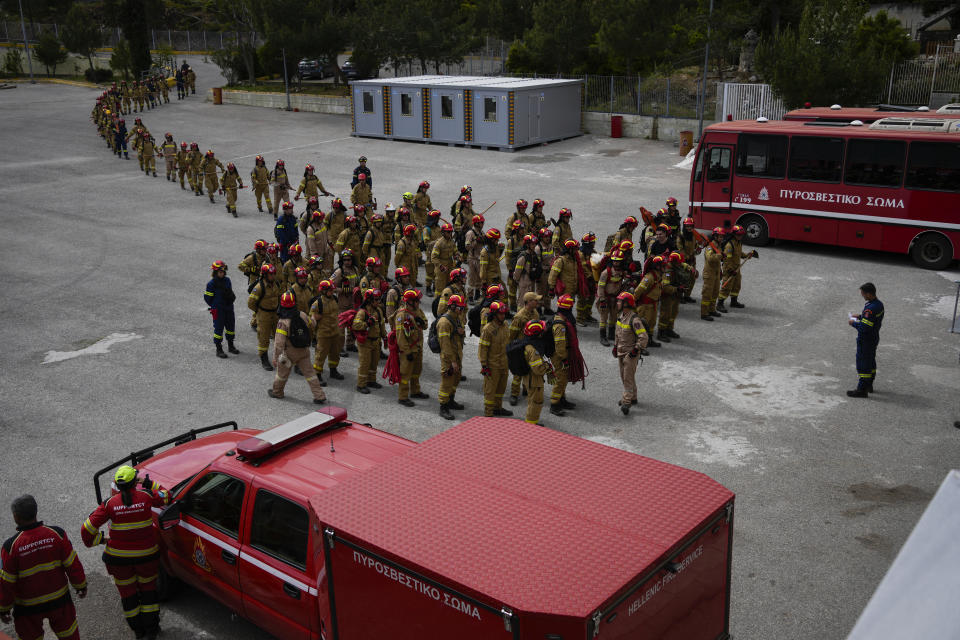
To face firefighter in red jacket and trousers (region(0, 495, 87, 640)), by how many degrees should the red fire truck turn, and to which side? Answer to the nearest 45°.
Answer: approximately 45° to its left

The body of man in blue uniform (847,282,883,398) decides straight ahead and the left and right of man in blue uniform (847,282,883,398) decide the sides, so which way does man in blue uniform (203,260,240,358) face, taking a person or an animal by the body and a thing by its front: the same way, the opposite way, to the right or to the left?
the opposite way

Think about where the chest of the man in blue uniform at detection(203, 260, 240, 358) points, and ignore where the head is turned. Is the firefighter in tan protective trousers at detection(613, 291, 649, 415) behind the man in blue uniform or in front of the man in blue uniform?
in front

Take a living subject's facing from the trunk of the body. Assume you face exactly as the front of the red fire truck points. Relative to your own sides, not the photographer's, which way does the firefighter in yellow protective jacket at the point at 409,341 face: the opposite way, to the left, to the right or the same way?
the opposite way

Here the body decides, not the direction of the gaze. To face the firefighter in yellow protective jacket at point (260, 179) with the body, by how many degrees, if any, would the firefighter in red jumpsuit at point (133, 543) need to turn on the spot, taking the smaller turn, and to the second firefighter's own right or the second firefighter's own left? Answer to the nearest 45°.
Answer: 0° — they already face them

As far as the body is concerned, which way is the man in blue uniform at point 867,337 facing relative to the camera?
to the viewer's left

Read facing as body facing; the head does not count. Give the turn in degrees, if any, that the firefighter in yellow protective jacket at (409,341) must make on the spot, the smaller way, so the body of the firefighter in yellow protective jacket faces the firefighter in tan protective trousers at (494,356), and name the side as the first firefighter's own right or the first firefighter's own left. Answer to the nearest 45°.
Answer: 0° — they already face them

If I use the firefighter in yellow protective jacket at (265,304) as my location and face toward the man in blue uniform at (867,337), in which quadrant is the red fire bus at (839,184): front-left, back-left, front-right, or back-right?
front-left

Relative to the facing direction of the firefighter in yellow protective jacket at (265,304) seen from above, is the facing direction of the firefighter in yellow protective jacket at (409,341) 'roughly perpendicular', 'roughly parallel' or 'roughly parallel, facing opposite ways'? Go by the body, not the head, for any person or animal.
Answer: roughly parallel

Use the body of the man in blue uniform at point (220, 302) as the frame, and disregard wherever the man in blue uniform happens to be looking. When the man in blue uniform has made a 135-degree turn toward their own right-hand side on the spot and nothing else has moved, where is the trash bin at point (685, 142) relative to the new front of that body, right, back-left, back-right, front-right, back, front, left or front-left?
back-right

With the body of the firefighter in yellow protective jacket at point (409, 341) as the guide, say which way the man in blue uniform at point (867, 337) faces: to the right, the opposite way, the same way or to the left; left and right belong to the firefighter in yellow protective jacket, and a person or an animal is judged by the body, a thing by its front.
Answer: the opposite way

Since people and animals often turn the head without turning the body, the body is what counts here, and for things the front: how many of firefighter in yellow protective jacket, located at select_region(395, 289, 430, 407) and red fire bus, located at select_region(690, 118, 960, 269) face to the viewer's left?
1

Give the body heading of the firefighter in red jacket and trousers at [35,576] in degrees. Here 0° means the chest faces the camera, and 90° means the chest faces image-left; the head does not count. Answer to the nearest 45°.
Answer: approximately 180°

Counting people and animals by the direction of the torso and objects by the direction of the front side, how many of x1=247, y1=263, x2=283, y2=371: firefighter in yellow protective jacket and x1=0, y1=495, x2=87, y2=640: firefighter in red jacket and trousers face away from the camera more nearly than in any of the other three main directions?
1

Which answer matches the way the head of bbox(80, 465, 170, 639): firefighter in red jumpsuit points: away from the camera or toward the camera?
away from the camera

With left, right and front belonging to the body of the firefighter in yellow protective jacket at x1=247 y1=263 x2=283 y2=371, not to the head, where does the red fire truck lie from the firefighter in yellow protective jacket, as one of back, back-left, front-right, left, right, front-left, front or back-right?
front-right

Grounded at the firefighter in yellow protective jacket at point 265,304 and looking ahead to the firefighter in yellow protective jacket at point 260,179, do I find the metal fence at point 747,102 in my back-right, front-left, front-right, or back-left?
front-right

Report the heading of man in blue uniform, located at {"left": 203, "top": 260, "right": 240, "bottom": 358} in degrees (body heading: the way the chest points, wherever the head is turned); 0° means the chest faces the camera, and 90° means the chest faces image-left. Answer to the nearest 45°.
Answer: approximately 315°

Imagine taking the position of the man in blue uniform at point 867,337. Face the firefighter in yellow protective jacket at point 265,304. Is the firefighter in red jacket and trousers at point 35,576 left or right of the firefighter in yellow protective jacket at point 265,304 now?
left
